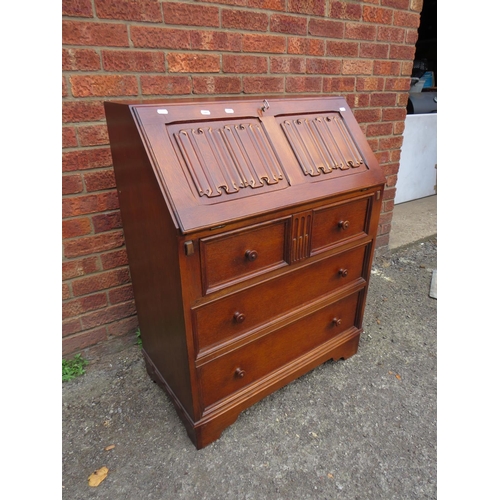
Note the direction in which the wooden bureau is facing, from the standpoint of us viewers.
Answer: facing the viewer and to the right of the viewer
